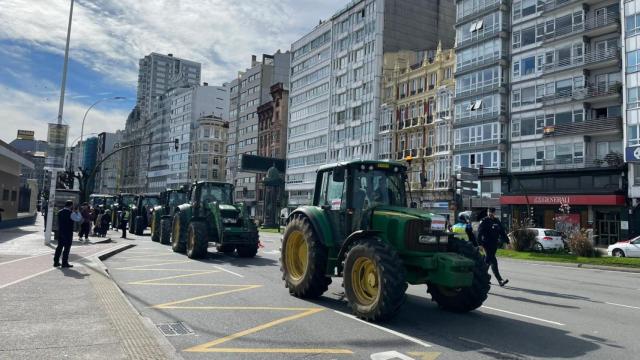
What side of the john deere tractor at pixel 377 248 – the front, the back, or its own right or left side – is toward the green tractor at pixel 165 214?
back

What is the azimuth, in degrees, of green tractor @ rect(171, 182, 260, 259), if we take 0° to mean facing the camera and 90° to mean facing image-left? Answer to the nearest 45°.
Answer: approximately 315°

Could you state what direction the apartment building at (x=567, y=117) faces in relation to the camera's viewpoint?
facing the viewer and to the left of the viewer

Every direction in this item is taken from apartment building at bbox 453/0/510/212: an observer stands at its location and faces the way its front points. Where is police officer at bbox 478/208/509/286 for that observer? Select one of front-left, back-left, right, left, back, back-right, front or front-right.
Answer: front-left

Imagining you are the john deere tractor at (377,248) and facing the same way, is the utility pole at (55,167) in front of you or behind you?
behind

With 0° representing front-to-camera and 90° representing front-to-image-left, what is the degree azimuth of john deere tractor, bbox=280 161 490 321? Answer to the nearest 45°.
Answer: approximately 315°

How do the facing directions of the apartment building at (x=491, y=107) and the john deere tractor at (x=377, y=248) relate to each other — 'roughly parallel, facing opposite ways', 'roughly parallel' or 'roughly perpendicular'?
roughly perpendicular

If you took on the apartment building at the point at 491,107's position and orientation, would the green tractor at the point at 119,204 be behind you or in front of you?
in front

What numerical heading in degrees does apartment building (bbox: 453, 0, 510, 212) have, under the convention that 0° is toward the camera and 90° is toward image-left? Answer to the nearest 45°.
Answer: approximately 45°

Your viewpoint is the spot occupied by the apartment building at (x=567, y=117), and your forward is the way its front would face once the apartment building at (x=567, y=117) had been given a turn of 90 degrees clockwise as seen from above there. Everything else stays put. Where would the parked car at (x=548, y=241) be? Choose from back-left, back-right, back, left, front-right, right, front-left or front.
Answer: back-left

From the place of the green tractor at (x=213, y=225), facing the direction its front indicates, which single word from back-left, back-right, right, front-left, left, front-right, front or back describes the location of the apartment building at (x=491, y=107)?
left
